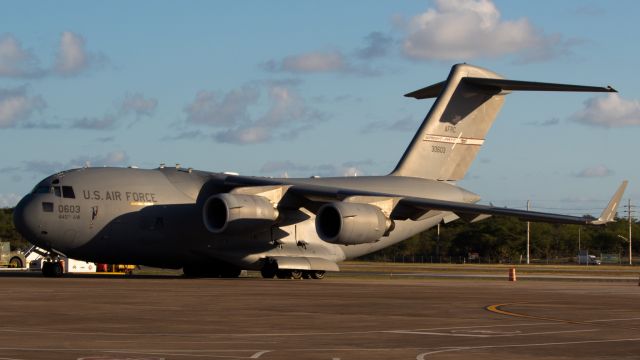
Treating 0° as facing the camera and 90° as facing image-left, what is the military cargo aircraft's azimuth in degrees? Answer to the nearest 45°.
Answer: approximately 45°
